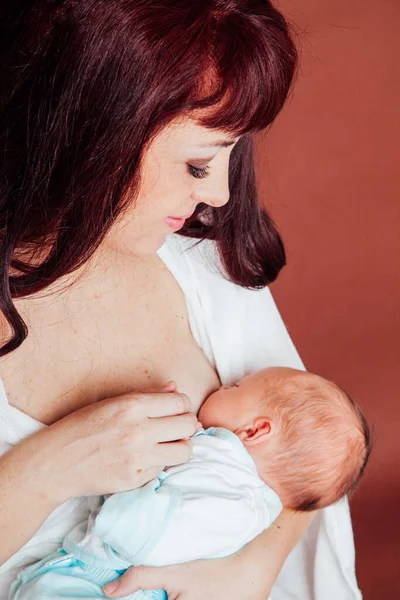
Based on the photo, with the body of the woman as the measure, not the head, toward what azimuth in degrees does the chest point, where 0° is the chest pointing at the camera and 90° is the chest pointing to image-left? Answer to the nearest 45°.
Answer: approximately 315°
